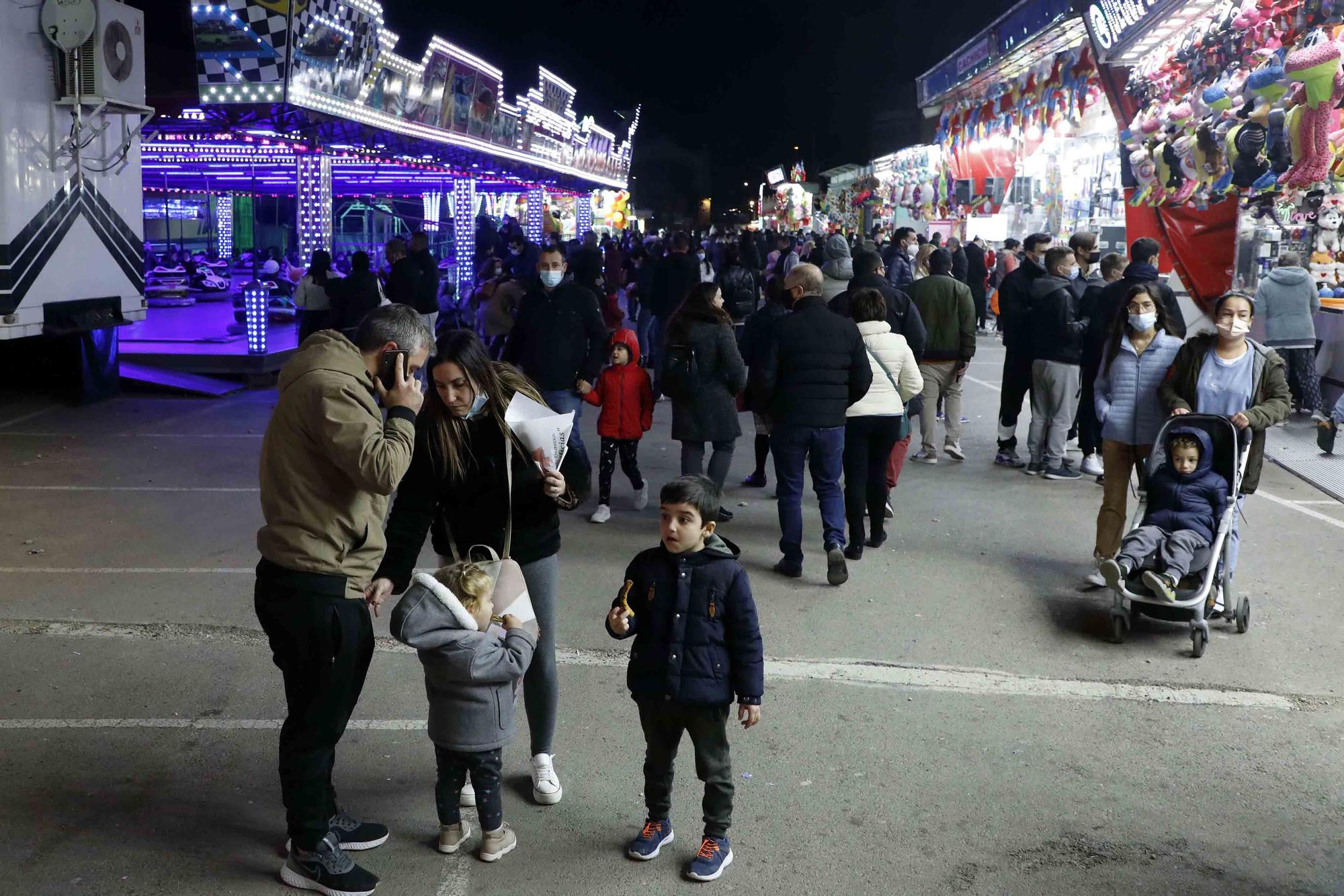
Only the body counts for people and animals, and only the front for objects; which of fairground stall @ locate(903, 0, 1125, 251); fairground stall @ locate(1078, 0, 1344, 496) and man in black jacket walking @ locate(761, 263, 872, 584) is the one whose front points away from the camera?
the man in black jacket walking

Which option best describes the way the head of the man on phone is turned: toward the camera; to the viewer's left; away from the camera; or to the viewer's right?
to the viewer's right

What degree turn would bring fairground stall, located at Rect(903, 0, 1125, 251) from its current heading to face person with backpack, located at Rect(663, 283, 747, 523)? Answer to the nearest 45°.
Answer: approximately 45° to its left

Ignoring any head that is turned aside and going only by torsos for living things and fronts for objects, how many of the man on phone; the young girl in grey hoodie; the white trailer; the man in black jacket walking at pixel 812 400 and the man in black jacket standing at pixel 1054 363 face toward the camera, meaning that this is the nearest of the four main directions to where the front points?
1

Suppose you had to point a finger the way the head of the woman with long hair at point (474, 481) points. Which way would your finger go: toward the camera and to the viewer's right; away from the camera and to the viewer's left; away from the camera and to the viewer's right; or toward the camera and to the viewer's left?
toward the camera and to the viewer's left

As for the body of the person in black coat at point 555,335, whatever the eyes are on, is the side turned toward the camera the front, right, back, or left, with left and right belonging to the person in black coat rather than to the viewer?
front

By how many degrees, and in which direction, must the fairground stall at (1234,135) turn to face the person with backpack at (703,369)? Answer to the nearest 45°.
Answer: approximately 45° to its left

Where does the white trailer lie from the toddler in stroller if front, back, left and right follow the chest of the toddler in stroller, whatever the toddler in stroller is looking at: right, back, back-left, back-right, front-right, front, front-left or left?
front-right

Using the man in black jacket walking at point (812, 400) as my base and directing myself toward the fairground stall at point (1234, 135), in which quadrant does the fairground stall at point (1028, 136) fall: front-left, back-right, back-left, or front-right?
front-left

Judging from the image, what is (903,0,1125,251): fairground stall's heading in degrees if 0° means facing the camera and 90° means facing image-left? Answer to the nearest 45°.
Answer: approximately 45°

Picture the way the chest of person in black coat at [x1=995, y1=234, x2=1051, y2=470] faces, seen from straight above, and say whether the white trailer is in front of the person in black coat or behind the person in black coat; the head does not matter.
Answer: behind

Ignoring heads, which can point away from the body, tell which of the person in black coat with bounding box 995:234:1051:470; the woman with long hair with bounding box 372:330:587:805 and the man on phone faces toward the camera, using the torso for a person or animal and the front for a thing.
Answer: the woman with long hair

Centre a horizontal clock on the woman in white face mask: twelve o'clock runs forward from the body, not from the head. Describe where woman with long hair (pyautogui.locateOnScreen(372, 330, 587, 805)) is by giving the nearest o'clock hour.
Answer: The woman with long hair is roughly at 1 o'clock from the woman in white face mask.

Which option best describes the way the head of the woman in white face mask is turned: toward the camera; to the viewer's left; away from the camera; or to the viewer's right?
toward the camera
